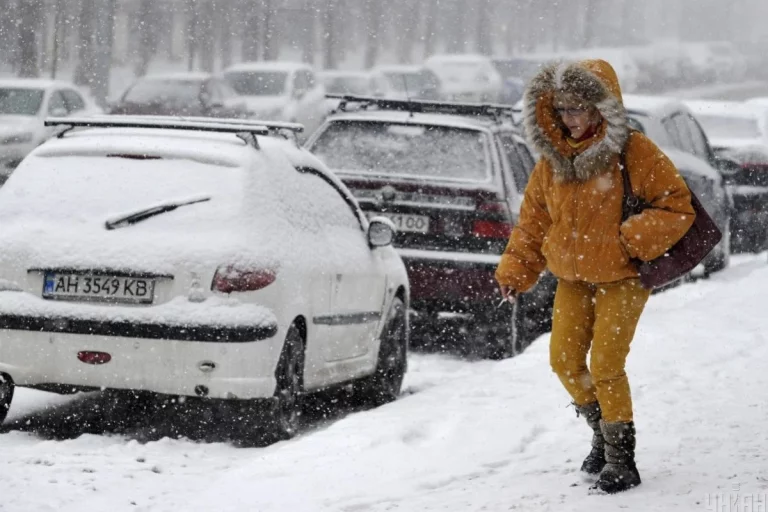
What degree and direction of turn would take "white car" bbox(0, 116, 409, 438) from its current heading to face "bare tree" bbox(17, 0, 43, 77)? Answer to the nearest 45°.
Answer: approximately 45° to its left

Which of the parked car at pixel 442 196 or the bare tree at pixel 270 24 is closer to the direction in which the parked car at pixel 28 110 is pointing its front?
the parked car

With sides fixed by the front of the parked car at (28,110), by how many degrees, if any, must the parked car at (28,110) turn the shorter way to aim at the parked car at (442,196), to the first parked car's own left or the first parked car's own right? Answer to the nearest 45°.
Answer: approximately 45° to the first parked car's own left

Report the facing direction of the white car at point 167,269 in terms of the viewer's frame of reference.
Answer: facing away from the viewer and to the right of the viewer

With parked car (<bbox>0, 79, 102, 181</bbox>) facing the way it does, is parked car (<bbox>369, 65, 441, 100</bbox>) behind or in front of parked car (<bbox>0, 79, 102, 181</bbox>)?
behind

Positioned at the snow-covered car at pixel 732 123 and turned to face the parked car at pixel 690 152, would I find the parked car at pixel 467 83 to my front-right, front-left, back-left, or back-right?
back-right

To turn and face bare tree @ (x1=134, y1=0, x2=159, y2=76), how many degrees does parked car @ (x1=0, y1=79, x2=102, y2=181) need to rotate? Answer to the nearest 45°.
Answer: approximately 135° to its right

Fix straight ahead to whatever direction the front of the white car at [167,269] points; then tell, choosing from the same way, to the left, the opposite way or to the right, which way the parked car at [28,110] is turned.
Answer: the opposite way

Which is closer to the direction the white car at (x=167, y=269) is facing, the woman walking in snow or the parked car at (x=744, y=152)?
the parked car

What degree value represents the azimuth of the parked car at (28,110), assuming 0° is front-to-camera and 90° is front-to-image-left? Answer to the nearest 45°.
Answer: approximately 45°

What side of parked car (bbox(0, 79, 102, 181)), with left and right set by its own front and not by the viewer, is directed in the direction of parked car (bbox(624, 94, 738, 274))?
left
